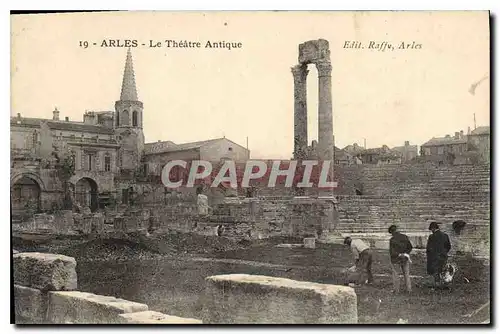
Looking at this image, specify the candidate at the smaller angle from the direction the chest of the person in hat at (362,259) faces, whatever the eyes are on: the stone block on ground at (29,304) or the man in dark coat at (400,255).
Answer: the stone block on ground

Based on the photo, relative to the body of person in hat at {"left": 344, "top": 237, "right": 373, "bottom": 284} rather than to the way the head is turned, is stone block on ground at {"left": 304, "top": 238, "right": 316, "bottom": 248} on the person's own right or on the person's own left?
on the person's own right

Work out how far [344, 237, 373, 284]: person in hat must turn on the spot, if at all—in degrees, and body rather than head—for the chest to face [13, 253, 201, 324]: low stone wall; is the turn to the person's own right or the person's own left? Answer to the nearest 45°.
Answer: approximately 45° to the person's own left

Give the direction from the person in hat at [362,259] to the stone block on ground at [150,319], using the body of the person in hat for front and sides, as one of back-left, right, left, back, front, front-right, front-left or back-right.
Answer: front-left

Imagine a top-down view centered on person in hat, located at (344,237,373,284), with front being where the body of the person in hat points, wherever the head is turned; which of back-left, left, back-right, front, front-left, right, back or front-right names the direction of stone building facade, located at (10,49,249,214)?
front

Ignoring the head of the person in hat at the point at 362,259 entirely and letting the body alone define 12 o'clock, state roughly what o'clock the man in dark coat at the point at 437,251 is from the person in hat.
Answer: The man in dark coat is roughly at 6 o'clock from the person in hat.

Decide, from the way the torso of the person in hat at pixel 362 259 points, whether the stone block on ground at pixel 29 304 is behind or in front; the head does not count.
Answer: in front

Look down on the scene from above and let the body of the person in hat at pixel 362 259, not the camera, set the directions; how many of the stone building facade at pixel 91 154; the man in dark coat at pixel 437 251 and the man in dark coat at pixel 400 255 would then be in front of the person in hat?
1

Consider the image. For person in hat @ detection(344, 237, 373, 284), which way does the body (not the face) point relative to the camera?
to the viewer's left
